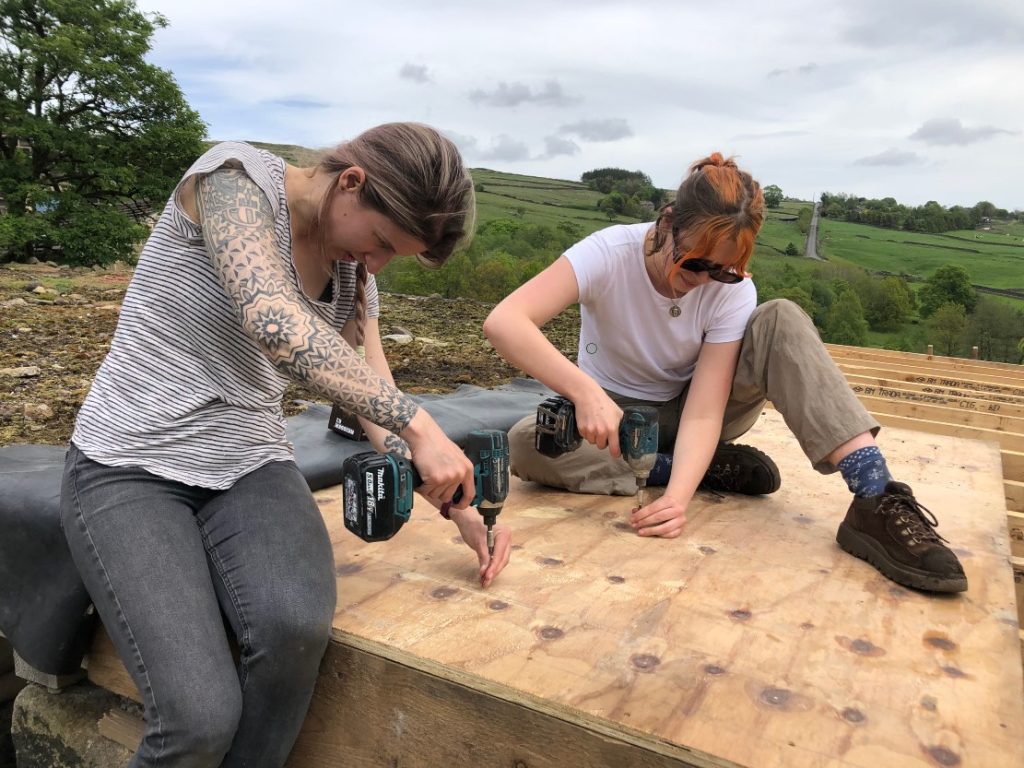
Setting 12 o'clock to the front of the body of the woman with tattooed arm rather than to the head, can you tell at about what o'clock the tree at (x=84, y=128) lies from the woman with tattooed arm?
The tree is roughly at 7 o'clock from the woman with tattooed arm.

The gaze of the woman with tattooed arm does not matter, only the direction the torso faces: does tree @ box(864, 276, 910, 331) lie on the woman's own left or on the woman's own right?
on the woman's own left

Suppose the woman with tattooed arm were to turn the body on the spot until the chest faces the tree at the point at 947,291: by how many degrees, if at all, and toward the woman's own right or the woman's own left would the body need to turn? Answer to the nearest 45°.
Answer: approximately 90° to the woman's own left

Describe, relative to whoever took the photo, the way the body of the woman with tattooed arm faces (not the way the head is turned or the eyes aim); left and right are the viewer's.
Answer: facing the viewer and to the right of the viewer

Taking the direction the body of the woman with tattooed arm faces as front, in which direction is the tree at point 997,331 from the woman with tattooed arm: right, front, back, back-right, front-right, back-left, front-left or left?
left

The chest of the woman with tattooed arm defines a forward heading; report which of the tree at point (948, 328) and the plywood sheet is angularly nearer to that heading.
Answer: the plywood sheet

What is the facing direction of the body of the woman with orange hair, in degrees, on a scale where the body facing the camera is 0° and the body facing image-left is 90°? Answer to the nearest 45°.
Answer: approximately 0°

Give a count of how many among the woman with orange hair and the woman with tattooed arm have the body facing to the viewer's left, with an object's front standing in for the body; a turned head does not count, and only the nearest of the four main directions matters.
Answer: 0

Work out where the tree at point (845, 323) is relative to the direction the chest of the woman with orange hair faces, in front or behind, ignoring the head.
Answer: behind

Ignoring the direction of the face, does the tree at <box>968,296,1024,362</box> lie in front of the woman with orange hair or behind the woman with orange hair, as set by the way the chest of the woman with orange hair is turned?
behind

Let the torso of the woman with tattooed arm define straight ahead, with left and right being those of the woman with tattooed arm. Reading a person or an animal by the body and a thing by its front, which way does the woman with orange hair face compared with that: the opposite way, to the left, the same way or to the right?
to the right

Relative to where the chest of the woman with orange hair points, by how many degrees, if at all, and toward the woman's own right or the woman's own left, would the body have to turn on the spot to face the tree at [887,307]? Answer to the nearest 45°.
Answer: approximately 180°

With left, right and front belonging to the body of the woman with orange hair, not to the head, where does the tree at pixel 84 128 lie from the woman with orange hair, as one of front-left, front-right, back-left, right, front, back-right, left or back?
back-right
